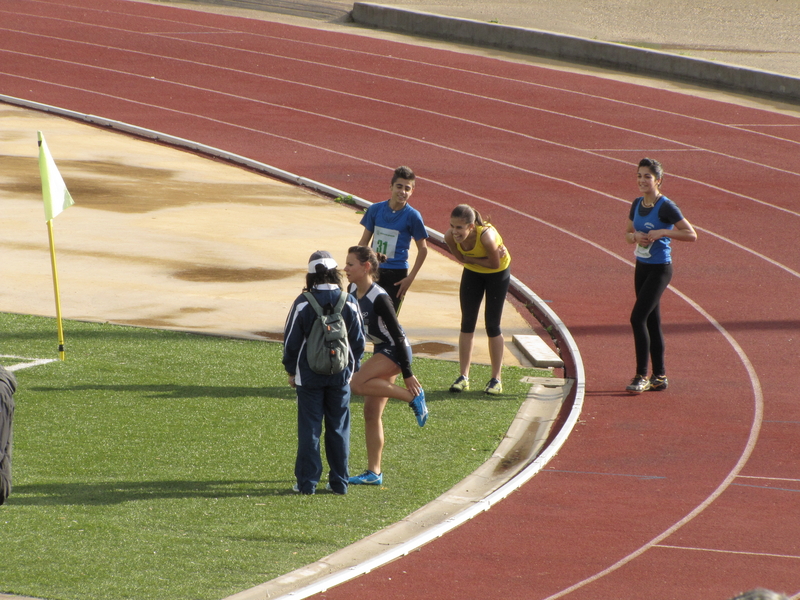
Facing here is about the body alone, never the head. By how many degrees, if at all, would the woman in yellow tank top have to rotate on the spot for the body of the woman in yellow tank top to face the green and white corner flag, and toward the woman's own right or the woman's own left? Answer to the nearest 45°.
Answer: approximately 45° to the woman's own right

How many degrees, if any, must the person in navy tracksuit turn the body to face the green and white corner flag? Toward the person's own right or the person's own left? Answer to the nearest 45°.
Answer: approximately 45° to the person's own left

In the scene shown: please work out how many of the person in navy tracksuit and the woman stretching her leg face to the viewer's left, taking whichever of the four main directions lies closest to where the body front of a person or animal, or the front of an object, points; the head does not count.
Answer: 1

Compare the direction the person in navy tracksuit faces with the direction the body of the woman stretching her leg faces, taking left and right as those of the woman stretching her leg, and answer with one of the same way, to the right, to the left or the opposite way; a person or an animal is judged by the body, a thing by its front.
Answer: to the right

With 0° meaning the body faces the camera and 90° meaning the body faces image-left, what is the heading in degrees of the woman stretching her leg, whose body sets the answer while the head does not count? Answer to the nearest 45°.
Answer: approximately 90°

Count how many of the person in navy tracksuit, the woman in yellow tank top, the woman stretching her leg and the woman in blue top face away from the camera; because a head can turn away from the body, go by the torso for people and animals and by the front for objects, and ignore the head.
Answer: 1

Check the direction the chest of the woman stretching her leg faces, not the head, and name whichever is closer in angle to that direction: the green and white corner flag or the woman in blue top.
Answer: the green and white corner flag

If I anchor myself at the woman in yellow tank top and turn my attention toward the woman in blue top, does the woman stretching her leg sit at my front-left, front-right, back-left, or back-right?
back-right

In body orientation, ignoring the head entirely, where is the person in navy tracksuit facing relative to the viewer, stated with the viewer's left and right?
facing away from the viewer

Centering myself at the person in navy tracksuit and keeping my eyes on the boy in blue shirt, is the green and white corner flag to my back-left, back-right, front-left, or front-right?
front-left

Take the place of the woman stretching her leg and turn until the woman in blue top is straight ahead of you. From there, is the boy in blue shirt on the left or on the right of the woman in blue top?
left

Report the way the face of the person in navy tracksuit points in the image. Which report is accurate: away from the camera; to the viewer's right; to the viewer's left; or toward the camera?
away from the camera
